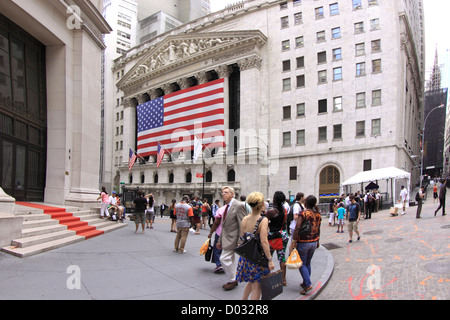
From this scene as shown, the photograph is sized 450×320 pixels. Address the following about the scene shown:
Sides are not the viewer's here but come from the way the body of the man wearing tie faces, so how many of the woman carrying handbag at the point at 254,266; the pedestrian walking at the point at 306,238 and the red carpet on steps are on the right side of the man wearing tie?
1

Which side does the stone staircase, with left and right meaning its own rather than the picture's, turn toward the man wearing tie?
front

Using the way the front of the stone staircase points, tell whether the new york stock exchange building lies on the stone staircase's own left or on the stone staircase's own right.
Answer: on the stone staircase's own left

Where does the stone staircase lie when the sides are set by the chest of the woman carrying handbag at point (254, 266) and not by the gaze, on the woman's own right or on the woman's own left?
on the woman's own left

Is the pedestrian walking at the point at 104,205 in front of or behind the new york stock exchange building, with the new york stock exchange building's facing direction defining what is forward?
in front

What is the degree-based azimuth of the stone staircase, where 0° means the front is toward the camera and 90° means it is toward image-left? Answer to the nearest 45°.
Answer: approximately 315°

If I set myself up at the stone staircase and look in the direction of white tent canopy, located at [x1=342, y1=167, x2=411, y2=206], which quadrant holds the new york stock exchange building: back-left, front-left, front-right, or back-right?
front-left

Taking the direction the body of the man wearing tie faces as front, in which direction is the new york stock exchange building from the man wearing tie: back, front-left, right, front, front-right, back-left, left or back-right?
back-right

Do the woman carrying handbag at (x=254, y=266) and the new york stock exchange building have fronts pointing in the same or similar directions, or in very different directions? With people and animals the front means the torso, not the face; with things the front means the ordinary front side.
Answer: very different directions

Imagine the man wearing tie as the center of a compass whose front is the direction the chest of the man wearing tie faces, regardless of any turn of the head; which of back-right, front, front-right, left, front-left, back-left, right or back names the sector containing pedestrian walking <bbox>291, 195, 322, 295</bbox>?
back-left

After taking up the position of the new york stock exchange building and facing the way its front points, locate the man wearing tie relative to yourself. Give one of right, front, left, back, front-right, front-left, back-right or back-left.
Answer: front-left

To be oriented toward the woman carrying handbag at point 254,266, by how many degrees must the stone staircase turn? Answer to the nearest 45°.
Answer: approximately 45° to its right

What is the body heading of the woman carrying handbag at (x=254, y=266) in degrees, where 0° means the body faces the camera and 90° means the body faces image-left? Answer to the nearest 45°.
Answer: approximately 225°

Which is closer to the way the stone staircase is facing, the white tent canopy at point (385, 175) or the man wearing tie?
the man wearing tie

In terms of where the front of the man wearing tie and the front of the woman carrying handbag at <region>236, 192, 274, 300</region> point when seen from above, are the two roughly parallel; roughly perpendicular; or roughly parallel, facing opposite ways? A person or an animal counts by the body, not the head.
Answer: roughly parallel, facing opposite ways

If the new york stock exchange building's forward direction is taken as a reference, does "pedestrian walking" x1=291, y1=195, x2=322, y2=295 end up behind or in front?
in front
